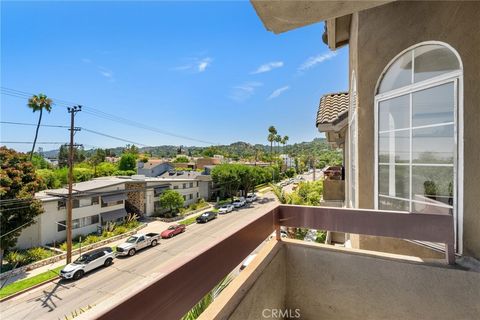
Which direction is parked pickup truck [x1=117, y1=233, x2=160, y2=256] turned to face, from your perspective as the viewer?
facing the viewer and to the left of the viewer

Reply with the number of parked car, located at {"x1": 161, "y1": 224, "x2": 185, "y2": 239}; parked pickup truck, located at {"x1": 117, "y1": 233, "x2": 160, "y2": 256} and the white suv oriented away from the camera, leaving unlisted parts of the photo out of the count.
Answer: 0

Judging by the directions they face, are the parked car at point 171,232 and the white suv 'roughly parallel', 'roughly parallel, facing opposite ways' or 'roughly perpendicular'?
roughly parallel

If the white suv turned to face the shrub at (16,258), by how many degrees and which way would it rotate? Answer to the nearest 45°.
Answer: approximately 90° to its right

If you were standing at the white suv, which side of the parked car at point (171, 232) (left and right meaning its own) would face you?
front

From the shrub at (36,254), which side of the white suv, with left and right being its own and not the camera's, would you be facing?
right

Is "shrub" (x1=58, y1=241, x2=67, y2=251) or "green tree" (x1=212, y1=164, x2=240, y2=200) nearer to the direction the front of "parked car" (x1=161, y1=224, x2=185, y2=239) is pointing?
the shrub

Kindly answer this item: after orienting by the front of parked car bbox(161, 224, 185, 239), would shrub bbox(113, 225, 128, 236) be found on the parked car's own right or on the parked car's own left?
on the parked car's own right

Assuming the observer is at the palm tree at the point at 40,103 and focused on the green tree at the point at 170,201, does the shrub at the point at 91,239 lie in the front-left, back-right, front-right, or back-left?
front-right

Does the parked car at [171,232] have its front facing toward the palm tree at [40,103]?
no

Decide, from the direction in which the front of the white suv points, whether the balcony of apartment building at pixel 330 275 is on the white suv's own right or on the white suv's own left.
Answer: on the white suv's own left

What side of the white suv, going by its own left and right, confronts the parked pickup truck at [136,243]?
back

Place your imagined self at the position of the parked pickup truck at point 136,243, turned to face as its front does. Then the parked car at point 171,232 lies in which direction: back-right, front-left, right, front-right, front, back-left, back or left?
back

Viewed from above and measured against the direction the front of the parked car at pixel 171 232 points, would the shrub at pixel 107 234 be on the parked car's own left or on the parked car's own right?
on the parked car's own right

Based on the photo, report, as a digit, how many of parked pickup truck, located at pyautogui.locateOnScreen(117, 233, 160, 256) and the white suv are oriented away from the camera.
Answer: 0

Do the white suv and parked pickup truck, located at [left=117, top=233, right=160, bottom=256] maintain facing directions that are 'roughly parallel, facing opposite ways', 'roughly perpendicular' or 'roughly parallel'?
roughly parallel

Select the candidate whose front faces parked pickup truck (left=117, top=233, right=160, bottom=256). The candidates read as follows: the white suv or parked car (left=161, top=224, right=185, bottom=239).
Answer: parked car (left=161, top=224, right=185, bottom=239)

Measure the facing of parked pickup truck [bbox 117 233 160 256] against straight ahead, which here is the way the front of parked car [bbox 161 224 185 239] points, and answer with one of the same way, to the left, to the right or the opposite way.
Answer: the same way

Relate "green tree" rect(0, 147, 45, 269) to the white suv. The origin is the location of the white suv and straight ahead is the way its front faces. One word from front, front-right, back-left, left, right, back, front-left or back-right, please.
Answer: right

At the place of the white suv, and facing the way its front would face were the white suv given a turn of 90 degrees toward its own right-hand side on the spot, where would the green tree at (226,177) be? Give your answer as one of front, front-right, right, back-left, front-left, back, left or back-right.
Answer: right

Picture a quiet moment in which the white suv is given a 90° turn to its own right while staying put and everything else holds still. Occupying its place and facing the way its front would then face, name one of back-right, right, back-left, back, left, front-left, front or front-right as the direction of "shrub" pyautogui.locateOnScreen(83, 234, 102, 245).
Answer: front-right

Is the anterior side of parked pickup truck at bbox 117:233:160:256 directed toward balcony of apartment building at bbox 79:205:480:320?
no

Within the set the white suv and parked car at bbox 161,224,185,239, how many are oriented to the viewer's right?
0
